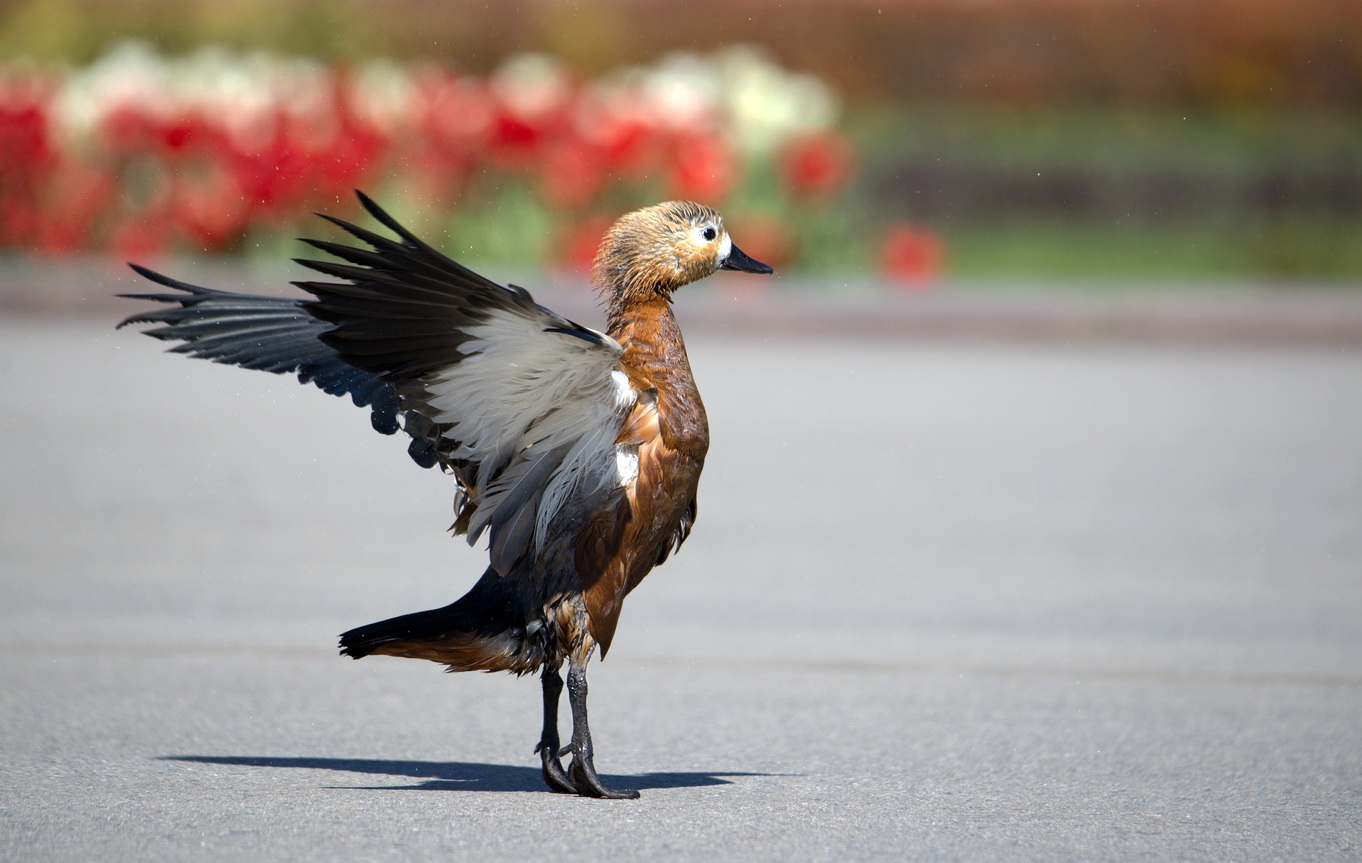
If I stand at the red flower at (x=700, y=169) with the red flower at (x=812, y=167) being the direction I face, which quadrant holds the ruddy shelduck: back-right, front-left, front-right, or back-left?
back-right

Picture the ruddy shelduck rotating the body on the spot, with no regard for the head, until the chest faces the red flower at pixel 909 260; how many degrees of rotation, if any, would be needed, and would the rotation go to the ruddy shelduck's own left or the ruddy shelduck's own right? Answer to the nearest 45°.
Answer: approximately 90° to the ruddy shelduck's own left

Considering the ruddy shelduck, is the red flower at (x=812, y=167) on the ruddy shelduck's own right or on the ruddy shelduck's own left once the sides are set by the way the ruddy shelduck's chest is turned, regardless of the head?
on the ruddy shelduck's own left

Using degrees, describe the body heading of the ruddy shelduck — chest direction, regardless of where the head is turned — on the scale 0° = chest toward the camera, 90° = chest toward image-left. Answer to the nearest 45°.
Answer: approximately 270°

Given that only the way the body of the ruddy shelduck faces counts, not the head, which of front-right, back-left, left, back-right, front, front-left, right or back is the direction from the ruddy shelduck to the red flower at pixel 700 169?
left
